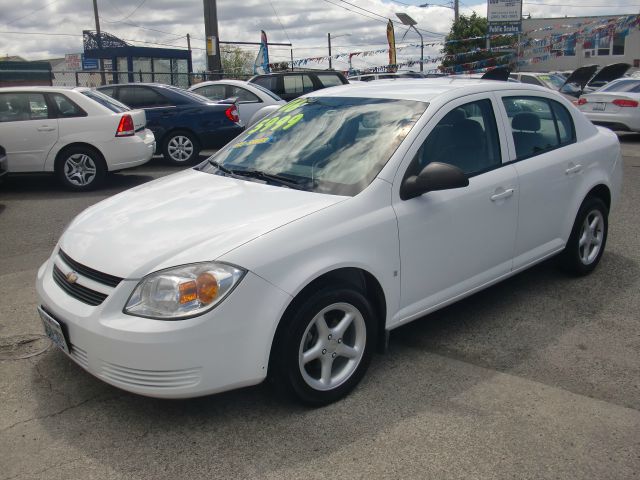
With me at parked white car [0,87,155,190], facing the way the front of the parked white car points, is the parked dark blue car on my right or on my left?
on my right

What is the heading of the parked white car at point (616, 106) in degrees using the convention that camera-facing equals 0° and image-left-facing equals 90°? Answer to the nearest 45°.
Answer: approximately 225°

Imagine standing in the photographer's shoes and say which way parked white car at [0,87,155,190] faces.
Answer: facing to the left of the viewer

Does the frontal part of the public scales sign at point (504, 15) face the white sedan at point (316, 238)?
yes

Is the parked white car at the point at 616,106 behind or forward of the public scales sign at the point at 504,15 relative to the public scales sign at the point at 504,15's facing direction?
forward

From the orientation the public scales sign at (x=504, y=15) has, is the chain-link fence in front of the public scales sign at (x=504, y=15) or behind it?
in front

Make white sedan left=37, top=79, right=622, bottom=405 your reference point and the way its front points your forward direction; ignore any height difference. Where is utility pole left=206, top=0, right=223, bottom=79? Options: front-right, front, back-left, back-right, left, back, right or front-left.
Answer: back-right
